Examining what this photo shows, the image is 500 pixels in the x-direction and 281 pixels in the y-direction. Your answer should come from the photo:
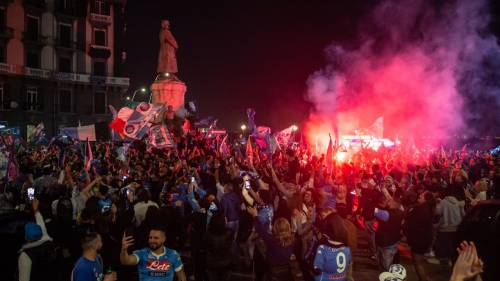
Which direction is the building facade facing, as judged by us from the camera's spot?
facing the viewer and to the right of the viewer

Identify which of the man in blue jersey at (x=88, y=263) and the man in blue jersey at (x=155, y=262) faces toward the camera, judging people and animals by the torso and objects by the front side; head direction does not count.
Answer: the man in blue jersey at (x=155, y=262)

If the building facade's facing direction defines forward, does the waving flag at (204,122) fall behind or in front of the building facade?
in front

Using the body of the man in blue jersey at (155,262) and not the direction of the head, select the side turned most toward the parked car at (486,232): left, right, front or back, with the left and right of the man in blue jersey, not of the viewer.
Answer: left

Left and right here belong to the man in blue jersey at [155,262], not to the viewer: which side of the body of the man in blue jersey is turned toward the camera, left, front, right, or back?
front

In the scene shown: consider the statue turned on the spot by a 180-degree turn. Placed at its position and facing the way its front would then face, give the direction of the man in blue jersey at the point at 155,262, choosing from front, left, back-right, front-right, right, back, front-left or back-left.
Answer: back-left
